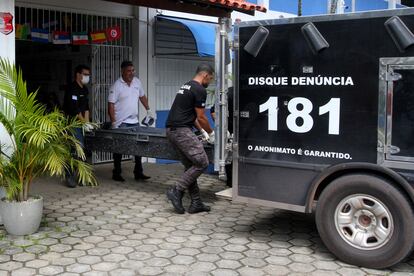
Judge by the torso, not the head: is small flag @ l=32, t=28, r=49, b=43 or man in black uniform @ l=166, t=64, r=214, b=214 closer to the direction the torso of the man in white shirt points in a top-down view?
the man in black uniform

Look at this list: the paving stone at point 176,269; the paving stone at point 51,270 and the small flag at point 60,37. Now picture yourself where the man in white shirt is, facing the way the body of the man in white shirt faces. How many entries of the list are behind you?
1

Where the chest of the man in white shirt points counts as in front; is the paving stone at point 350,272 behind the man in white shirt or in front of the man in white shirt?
in front

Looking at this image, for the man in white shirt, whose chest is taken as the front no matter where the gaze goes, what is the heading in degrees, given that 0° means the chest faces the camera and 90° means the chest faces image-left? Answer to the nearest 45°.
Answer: approximately 315°

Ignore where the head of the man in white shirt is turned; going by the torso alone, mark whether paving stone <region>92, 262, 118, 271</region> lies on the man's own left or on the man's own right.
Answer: on the man's own right

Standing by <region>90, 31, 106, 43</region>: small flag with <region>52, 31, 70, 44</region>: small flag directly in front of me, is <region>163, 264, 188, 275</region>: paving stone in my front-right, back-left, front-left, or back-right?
back-left

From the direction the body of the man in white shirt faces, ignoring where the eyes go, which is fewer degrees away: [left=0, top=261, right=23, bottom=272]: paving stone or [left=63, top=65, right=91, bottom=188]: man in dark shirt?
the paving stone

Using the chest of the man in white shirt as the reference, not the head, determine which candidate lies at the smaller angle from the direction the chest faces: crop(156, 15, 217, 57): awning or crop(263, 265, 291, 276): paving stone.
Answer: the paving stone

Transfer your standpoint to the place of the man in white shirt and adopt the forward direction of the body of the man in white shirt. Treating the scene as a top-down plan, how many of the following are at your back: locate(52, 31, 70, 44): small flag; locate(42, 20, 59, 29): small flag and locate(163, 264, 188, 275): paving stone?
2

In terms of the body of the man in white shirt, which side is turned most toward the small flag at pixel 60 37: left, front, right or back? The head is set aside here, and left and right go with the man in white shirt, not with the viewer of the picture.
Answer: back

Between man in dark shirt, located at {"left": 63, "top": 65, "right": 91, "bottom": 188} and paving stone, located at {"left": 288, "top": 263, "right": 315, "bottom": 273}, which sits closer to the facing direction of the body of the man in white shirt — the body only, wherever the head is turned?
the paving stone

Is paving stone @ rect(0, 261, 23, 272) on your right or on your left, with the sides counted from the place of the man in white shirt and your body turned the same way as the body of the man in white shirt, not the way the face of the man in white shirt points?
on your right

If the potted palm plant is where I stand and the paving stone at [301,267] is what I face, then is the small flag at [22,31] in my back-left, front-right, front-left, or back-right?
back-left
